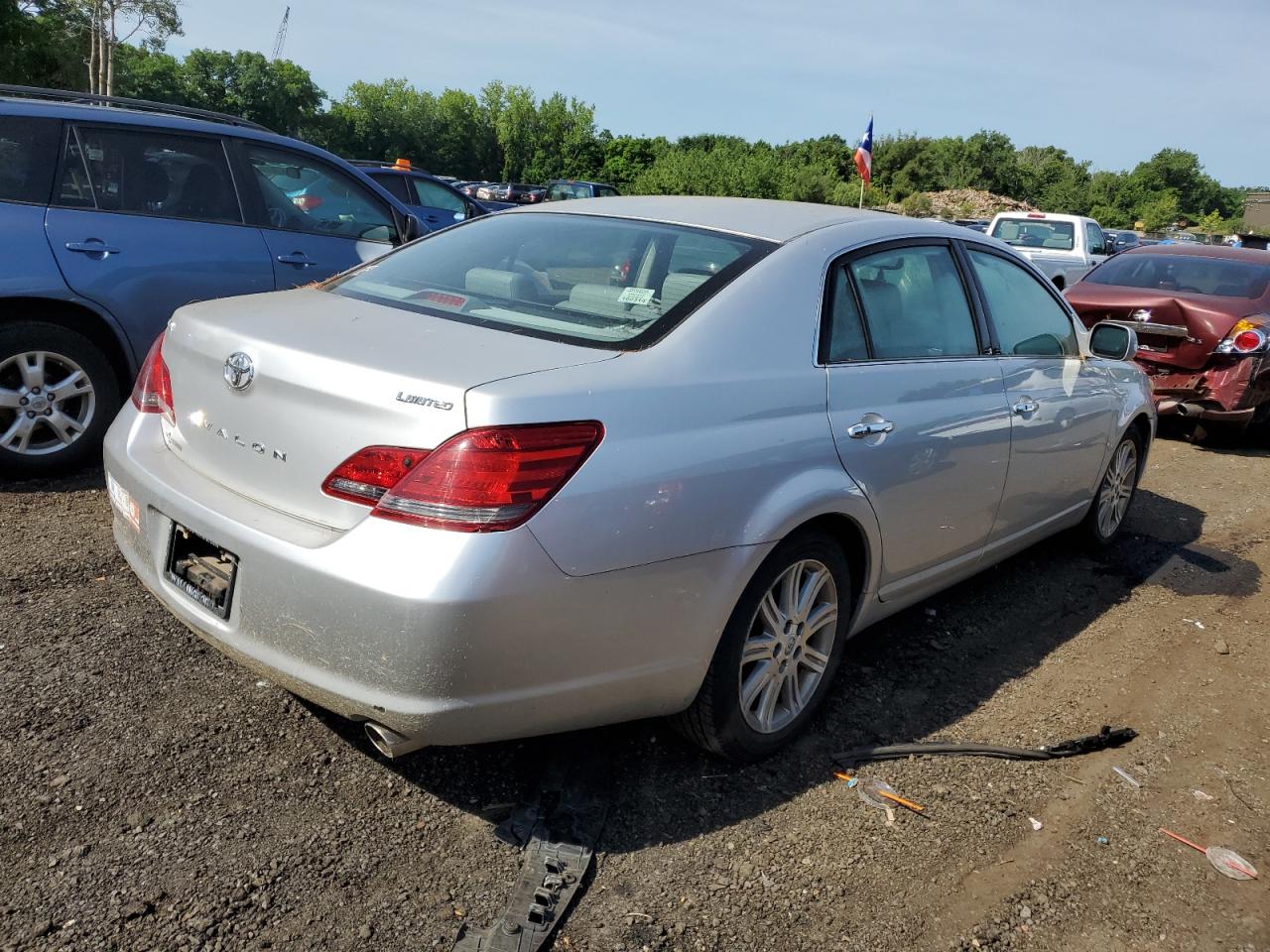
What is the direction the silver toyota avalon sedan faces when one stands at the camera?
facing away from the viewer and to the right of the viewer

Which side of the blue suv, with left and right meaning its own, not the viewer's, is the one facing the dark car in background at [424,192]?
left

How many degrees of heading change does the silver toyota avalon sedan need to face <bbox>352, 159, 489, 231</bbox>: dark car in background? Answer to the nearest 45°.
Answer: approximately 45° to its left

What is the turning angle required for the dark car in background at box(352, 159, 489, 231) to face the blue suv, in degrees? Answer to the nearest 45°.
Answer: approximately 90° to its right

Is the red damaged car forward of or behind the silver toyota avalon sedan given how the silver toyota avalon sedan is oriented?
forward

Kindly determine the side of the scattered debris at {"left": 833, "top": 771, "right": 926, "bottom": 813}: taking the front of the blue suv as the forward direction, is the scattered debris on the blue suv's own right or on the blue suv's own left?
on the blue suv's own right

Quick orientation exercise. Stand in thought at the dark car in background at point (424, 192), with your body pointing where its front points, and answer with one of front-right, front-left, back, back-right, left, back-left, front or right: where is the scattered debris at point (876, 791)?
right

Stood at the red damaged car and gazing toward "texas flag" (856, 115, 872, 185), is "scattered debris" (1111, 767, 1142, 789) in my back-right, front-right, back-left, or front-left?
back-left

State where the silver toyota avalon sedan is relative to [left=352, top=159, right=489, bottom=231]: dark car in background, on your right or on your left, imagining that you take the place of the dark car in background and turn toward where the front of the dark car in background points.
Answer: on your right

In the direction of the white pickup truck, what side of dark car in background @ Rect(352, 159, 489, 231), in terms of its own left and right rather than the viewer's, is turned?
front

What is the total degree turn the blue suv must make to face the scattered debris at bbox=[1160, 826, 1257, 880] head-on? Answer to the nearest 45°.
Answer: approximately 45° to its right

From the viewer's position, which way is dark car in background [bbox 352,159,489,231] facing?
facing to the right of the viewer

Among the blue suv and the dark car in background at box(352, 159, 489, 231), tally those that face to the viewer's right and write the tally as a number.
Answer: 2

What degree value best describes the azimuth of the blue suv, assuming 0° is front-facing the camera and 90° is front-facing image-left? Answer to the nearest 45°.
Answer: approximately 270°
